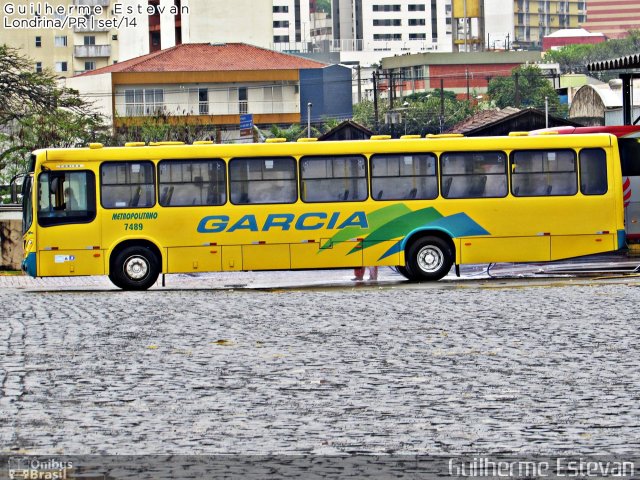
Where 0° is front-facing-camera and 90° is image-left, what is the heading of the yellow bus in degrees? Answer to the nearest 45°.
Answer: approximately 90°
